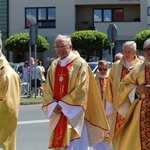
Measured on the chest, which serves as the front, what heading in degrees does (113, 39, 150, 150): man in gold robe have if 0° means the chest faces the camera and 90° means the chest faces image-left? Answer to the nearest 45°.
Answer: approximately 0°

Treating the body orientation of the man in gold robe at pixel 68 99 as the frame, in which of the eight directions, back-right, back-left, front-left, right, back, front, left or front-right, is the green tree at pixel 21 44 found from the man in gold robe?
back-right

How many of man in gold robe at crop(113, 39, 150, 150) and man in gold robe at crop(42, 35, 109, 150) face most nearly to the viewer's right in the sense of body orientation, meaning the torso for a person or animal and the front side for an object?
0

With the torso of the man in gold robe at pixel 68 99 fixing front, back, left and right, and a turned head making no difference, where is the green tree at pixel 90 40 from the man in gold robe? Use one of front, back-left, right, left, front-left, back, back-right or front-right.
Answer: back-right

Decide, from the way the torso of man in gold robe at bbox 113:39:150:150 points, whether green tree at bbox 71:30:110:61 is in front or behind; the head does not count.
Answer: behind

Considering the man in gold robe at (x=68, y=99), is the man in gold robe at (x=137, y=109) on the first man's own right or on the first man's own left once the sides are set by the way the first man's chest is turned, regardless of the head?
on the first man's own left

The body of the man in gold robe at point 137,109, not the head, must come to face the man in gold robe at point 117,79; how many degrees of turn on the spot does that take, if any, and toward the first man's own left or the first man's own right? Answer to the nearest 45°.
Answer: approximately 180°

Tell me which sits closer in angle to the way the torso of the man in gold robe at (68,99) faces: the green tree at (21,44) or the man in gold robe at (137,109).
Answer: the man in gold robe

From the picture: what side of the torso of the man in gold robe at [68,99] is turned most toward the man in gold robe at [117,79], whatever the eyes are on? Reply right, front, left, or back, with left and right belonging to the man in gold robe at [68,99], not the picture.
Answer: back

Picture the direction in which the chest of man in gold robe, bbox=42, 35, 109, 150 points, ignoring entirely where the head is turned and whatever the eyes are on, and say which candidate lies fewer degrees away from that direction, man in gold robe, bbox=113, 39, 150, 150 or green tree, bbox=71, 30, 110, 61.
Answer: the man in gold robe
